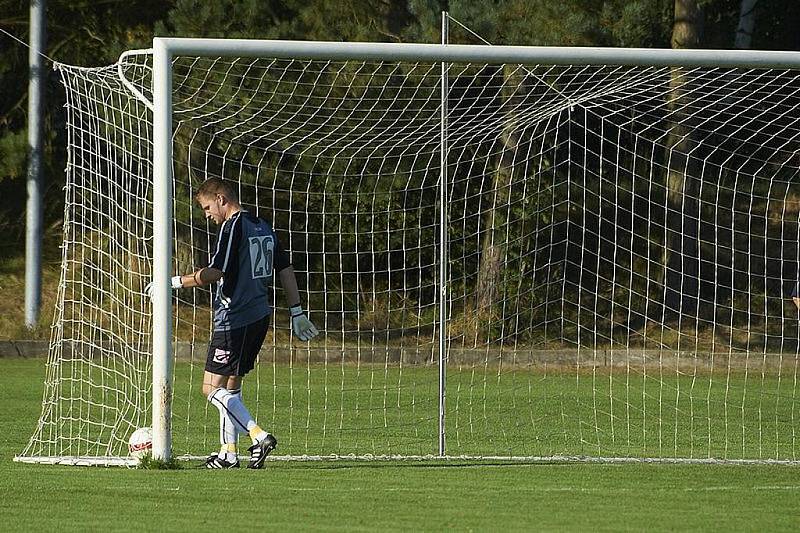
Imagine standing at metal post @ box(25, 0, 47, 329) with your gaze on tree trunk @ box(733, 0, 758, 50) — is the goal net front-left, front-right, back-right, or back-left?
front-right

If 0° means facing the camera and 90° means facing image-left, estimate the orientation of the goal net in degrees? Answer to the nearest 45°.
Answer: approximately 315°

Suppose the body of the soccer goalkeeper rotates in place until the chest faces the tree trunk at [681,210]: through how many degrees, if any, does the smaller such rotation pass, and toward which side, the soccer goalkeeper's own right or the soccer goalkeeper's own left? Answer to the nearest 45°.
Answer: approximately 90° to the soccer goalkeeper's own right

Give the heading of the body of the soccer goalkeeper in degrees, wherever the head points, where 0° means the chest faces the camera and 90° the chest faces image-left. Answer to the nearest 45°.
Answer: approximately 135°

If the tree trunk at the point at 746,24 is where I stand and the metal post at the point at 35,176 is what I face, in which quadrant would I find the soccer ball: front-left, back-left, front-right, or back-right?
front-left

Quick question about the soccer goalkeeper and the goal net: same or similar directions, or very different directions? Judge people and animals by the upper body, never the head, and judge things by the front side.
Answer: very different directions

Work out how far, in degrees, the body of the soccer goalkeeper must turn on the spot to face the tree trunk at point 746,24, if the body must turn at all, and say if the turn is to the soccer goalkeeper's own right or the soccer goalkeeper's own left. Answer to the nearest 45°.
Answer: approximately 90° to the soccer goalkeeper's own right

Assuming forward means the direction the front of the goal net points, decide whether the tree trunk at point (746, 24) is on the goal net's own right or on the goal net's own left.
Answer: on the goal net's own left

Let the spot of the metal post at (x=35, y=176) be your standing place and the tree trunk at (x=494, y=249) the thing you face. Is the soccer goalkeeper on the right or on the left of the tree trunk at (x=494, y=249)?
right

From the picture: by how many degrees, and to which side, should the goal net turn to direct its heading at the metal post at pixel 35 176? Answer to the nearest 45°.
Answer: approximately 180°

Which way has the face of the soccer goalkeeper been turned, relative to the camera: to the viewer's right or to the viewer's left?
to the viewer's left

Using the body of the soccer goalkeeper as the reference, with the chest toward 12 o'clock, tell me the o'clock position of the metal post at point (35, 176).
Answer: The metal post is roughly at 1 o'clock from the soccer goalkeeper.
